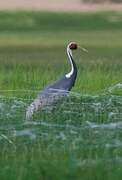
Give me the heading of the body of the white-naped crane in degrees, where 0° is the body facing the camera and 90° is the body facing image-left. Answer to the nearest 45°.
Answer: approximately 270°
